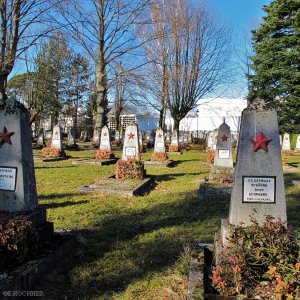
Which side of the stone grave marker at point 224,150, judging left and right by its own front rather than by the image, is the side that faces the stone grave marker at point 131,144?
right

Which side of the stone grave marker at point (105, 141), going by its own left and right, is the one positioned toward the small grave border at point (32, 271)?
front

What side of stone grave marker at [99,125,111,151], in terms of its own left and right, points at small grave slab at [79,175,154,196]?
front

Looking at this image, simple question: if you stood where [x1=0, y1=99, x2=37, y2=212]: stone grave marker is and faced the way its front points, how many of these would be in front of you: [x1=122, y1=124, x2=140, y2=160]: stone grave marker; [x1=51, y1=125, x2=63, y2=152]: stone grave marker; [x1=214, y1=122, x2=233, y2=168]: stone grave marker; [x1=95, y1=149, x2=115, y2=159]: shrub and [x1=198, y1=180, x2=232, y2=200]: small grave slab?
0

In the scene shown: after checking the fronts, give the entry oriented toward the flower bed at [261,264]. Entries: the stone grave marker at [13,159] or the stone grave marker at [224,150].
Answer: the stone grave marker at [224,150]

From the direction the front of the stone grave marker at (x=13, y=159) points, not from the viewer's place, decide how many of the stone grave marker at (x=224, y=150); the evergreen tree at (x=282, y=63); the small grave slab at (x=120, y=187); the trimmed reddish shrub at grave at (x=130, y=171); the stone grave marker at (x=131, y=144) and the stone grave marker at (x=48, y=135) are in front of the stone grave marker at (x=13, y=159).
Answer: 0

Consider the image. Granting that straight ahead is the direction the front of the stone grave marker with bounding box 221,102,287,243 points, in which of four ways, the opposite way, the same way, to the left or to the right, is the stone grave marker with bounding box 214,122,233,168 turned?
the same way

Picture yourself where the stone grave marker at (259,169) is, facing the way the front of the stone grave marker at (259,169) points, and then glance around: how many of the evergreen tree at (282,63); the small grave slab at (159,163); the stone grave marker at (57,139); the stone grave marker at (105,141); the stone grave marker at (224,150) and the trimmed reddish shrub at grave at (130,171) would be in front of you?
0

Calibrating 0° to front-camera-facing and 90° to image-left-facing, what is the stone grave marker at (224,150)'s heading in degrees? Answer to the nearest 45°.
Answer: approximately 0°

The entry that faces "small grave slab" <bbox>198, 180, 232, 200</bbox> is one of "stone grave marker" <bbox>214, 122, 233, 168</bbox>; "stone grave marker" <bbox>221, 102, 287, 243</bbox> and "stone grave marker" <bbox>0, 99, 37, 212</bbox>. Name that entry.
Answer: "stone grave marker" <bbox>214, 122, 233, 168</bbox>

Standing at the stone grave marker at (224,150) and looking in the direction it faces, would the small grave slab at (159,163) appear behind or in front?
behind

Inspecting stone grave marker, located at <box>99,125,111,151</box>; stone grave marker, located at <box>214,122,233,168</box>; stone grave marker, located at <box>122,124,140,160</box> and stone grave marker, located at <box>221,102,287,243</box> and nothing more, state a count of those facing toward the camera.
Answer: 4

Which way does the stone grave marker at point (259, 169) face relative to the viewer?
toward the camera

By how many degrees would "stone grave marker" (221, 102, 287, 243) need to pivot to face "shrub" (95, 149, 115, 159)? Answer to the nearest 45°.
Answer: approximately 135° to its right

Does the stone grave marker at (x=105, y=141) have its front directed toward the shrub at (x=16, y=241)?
yes

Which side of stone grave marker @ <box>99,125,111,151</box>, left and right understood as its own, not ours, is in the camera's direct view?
front

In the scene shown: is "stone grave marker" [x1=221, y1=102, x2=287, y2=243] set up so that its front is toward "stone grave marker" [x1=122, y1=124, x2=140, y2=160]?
no

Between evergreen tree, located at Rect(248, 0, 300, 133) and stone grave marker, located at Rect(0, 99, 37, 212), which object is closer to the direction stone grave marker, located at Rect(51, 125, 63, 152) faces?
the stone grave marker
